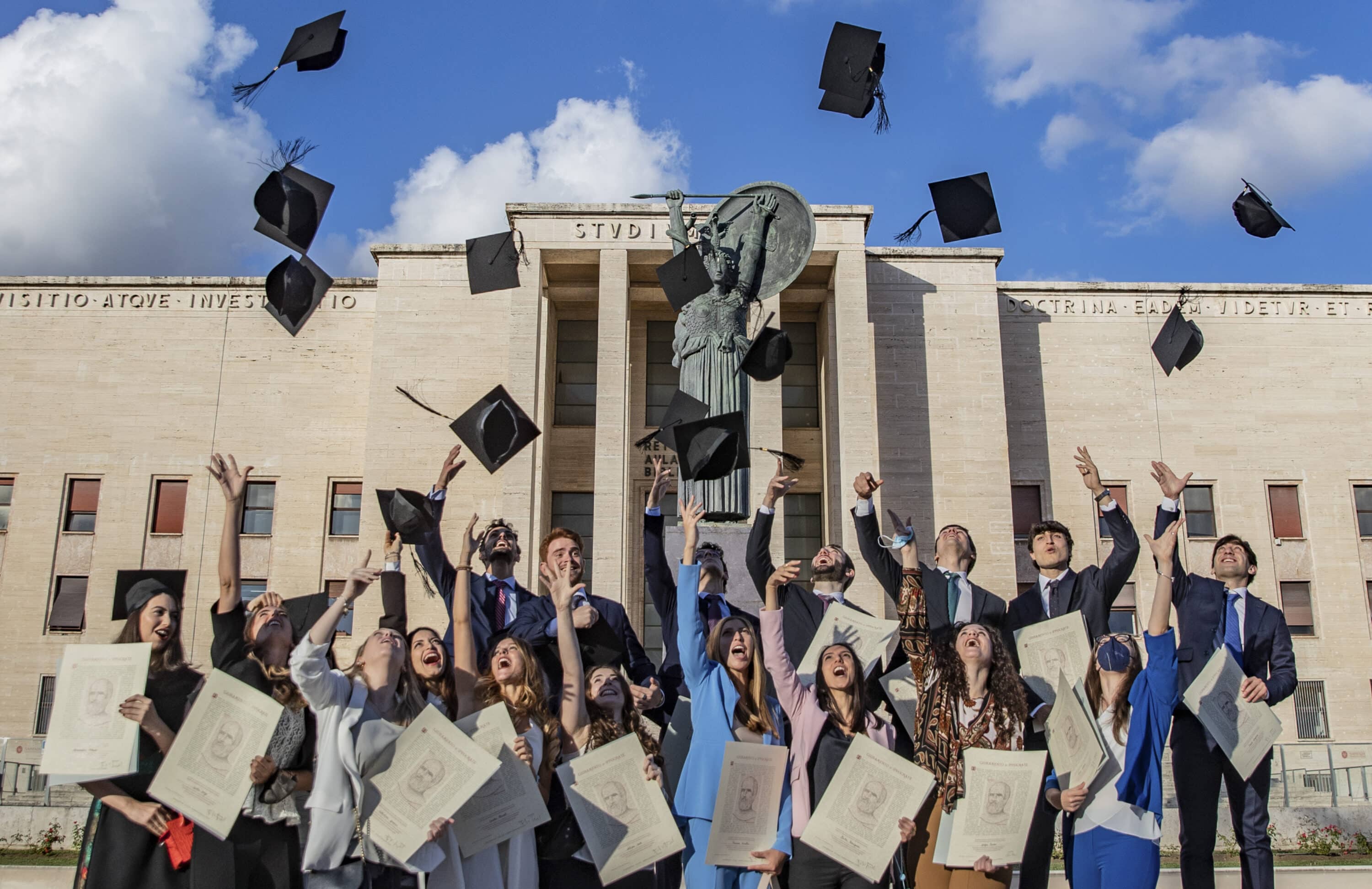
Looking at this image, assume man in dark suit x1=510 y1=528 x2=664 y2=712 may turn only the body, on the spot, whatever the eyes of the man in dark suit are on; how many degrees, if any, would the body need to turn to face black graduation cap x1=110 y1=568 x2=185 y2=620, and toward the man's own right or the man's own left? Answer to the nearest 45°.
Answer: approximately 90° to the man's own right

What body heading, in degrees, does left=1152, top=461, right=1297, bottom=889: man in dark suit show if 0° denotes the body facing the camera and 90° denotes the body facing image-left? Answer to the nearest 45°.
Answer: approximately 0°

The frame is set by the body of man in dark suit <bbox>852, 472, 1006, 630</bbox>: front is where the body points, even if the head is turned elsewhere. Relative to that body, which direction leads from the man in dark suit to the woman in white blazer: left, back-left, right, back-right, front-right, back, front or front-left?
front-right

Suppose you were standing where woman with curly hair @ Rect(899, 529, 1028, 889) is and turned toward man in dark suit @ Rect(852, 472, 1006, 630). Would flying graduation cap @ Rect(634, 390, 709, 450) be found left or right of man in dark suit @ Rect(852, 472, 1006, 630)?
left

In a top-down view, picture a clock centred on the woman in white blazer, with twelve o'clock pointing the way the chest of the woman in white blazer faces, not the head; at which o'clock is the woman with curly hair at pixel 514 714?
The woman with curly hair is roughly at 10 o'clock from the woman in white blazer.

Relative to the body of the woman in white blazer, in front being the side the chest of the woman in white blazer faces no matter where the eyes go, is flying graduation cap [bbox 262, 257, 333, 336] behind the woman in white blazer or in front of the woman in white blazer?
behind

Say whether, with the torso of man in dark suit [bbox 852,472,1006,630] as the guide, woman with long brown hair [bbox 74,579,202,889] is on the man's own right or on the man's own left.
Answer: on the man's own right

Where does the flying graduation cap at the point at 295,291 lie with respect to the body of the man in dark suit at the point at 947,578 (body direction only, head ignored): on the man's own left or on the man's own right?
on the man's own right

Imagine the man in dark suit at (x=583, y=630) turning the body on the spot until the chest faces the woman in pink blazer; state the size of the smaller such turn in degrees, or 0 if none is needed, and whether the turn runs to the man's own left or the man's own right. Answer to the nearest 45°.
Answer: approximately 45° to the man's own left
